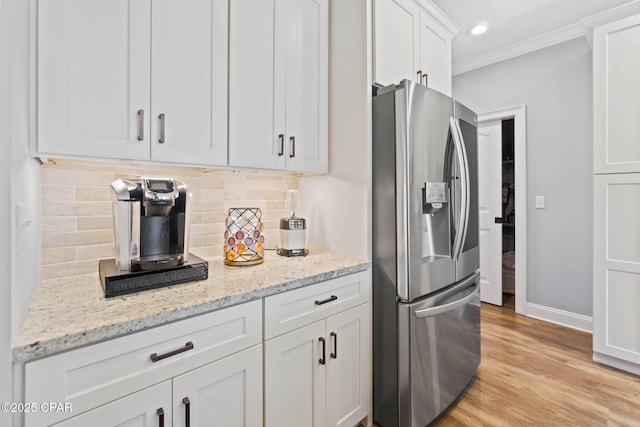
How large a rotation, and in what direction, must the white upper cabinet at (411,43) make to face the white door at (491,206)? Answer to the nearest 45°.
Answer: approximately 90° to its left

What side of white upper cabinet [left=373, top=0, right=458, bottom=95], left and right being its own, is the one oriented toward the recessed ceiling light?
left

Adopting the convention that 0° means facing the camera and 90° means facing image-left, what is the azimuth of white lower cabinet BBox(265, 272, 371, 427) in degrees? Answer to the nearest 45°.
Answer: approximately 315°

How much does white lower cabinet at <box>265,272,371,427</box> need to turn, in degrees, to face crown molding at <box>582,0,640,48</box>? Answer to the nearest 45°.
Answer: approximately 45° to its left

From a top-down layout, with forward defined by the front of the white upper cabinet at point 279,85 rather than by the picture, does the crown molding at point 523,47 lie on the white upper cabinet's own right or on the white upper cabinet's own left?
on the white upper cabinet's own left

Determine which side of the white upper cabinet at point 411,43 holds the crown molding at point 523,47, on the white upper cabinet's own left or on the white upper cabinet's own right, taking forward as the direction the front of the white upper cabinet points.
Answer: on the white upper cabinet's own left
